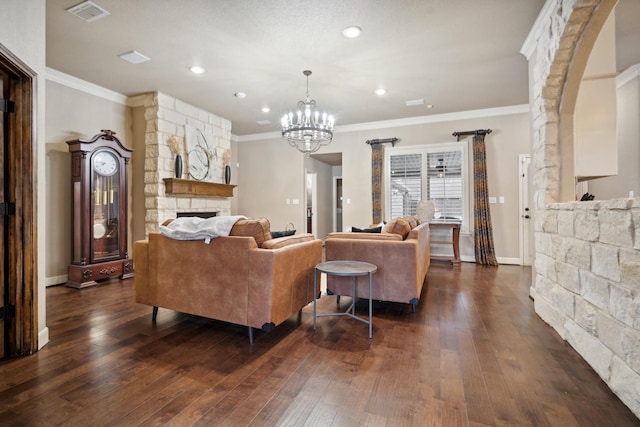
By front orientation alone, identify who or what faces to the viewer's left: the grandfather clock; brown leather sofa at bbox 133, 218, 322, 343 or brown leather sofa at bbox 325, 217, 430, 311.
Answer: brown leather sofa at bbox 325, 217, 430, 311

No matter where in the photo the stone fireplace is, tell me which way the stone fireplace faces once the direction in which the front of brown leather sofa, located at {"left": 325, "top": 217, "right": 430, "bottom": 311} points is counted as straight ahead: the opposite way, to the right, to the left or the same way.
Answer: the opposite way

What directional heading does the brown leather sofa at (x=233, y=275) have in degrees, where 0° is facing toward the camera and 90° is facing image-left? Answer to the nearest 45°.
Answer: approximately 225°

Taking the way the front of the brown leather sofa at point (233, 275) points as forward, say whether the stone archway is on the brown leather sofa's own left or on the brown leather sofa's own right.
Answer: on the brown leather sofa's own right

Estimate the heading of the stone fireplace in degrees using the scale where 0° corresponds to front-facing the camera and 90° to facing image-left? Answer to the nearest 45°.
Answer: approximately 315°

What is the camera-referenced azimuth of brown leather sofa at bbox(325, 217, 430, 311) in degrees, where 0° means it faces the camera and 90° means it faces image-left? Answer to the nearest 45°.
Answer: approximately 90°

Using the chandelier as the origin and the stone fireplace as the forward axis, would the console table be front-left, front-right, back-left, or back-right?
back-right

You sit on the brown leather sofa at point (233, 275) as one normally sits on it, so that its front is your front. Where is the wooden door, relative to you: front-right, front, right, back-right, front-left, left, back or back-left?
back-left
